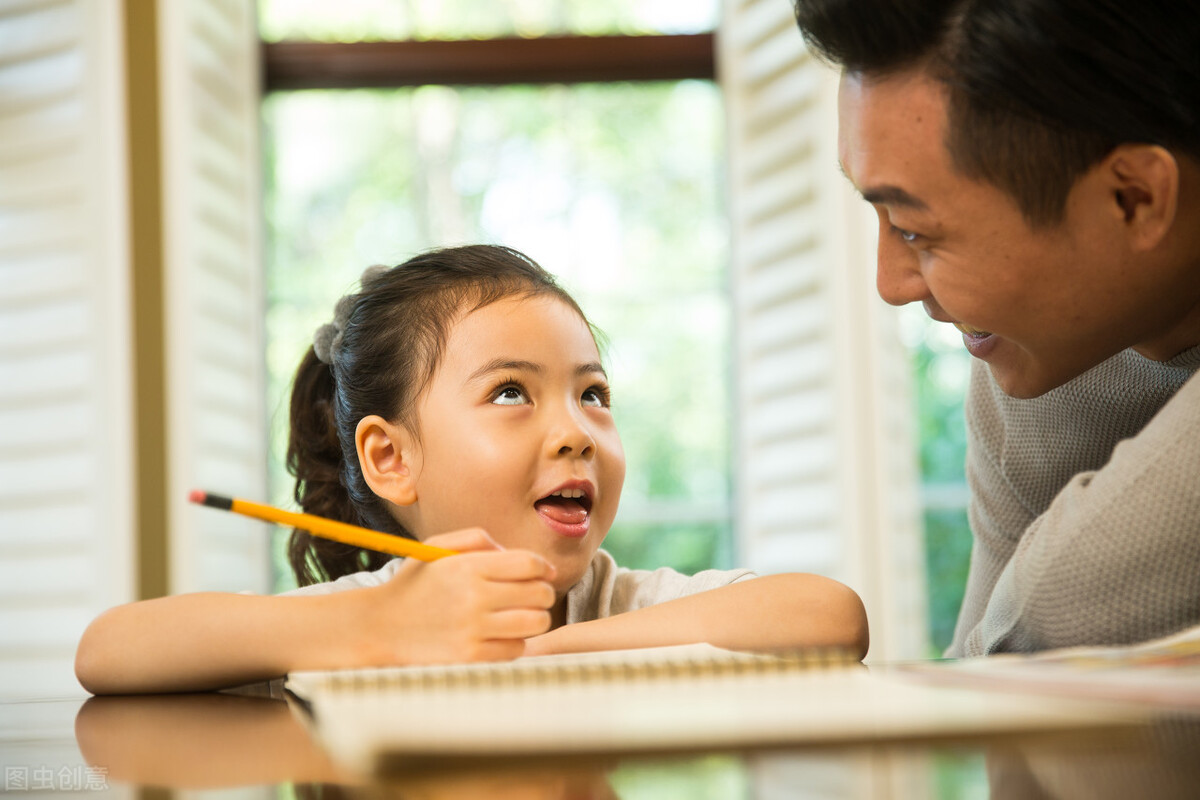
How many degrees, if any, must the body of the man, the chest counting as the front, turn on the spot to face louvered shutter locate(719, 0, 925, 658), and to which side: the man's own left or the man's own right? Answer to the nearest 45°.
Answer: approximately 90° to the man's own right

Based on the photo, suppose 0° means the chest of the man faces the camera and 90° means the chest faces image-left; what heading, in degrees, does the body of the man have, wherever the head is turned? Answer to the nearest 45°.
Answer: approximately 90°

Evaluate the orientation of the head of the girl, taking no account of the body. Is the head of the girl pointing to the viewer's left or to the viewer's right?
to the viewer's right

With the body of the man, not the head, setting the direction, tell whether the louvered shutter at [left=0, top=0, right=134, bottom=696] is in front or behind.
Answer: in front
